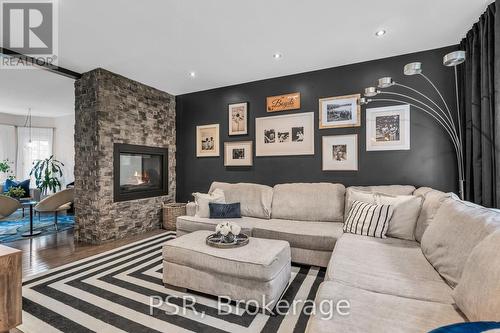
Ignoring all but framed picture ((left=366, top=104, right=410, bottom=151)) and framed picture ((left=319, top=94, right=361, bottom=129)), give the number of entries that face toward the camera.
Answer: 2

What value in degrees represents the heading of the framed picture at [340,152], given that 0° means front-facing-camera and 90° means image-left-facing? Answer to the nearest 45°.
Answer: approximately 0°

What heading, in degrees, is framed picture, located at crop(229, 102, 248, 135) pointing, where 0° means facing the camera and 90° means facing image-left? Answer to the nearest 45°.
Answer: approximately 45°

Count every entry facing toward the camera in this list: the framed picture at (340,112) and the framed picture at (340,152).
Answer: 2

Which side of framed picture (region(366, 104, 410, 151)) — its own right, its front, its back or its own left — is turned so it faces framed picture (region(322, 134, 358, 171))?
right
